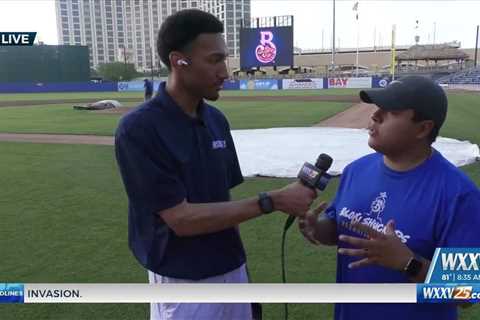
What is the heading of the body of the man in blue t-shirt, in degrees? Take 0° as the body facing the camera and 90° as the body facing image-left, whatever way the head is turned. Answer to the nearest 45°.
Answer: approximately 45°

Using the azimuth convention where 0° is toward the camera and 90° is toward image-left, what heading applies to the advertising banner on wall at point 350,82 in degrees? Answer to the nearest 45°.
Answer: approximately 0°

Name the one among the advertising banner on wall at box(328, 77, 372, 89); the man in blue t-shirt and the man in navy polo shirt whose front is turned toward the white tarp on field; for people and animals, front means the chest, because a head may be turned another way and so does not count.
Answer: the advertising banner on wall

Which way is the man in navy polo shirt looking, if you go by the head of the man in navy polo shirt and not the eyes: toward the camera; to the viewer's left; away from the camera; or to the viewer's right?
to the viewer's right

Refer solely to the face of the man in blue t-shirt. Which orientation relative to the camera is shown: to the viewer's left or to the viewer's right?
to the viewer's left

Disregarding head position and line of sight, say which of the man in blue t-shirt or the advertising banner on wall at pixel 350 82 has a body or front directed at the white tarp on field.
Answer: the advertising banner on wall

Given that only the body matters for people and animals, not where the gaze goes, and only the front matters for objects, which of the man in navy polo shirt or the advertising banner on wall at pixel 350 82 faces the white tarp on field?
the advertising banner on wall

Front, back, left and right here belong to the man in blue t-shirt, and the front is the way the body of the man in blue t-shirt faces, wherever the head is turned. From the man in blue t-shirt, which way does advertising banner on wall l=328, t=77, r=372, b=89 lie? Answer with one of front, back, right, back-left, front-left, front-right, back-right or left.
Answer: back-right

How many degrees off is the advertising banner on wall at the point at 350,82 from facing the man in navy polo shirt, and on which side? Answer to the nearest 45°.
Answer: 0° — it already faces them
